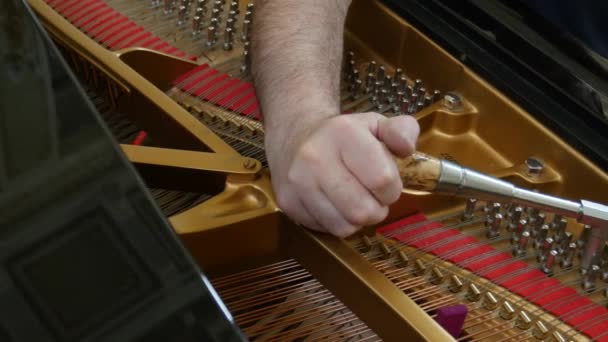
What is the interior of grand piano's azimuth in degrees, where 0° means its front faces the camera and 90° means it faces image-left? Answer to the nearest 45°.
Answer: approximately 225°
